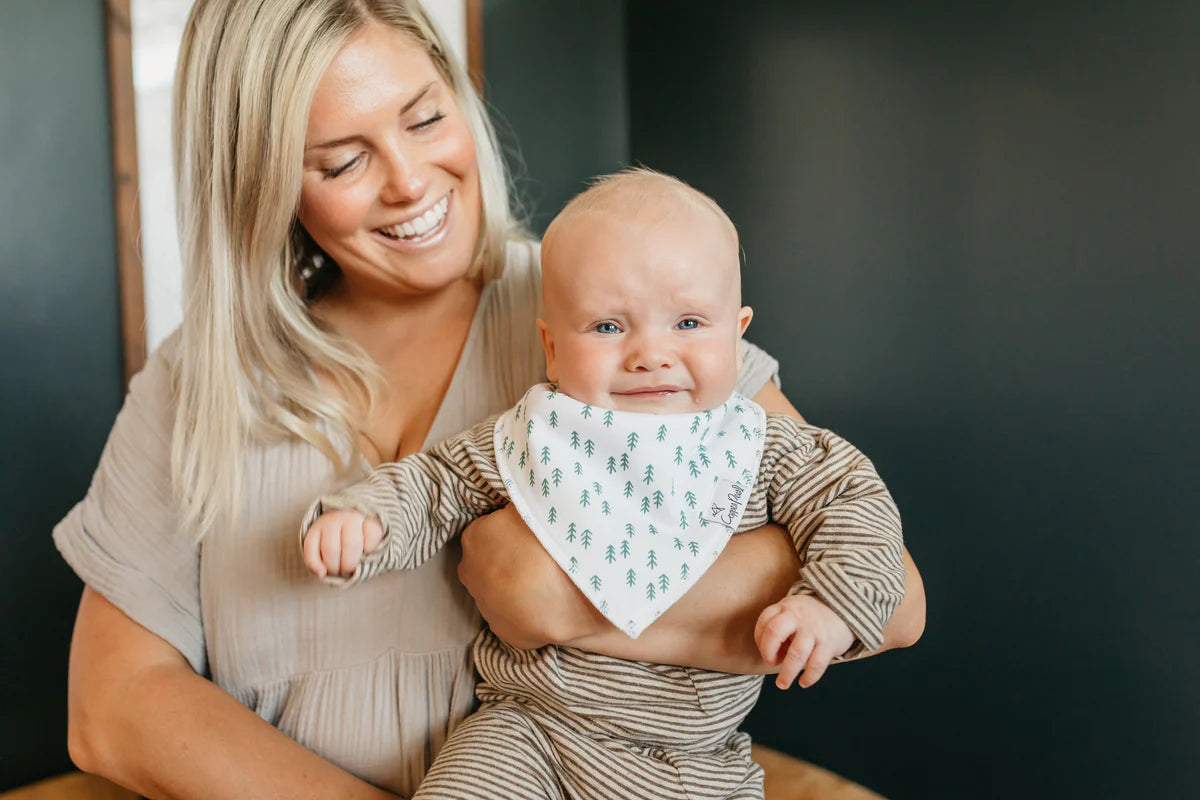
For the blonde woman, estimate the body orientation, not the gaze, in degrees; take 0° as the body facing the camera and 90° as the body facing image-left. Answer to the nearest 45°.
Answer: approximately 315°

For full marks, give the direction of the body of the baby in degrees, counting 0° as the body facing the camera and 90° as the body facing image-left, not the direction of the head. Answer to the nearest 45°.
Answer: approximately 0°

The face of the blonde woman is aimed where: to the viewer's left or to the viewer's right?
to the viewer's right
